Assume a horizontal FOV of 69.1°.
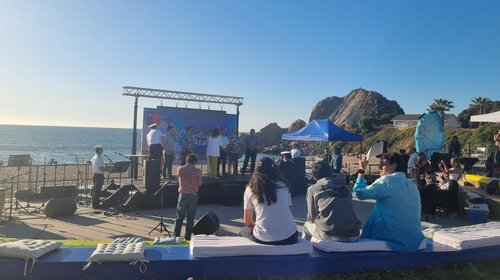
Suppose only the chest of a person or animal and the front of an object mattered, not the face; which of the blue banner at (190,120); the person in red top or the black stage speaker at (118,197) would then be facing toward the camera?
the blue banner

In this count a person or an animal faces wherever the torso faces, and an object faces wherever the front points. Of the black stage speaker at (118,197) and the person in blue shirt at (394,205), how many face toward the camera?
0

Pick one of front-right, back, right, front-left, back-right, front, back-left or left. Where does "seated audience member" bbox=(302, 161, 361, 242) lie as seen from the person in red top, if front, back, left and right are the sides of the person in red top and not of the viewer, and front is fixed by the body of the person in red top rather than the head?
back-right

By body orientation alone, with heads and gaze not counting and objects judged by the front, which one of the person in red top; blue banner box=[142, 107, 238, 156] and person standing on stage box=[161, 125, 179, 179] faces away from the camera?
the person in red top

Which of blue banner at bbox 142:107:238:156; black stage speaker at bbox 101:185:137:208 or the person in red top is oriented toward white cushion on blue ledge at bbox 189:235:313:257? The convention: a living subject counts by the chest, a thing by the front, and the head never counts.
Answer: the blue banner

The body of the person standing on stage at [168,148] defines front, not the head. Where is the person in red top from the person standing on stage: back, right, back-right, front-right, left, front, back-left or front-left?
front-right

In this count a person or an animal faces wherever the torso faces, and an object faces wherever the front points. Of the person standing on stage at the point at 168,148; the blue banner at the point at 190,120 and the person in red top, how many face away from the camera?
1

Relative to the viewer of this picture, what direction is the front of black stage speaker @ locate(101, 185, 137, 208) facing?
facing away from the viewer and to the left of the viewer

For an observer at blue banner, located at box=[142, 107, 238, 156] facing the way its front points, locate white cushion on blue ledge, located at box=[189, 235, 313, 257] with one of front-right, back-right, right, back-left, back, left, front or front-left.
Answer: front

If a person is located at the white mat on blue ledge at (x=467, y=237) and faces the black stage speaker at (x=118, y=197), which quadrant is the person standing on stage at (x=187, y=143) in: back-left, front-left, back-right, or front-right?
front-right

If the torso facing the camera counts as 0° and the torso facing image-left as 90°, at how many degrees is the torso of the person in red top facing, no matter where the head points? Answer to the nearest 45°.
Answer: approximately 180°

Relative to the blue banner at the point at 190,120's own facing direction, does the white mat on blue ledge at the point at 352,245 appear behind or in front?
in front

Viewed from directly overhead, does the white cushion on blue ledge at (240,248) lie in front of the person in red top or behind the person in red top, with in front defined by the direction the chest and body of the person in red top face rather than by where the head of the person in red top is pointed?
behind

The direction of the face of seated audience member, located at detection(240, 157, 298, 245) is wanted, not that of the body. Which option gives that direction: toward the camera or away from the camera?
away from the camera

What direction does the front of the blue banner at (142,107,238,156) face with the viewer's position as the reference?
facing the viewer

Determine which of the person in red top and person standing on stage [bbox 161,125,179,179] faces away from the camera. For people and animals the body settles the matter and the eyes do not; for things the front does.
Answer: the person in red top

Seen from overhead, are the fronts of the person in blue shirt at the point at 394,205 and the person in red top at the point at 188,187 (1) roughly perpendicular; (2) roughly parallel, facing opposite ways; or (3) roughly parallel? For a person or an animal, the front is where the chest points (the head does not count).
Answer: roughly parallel

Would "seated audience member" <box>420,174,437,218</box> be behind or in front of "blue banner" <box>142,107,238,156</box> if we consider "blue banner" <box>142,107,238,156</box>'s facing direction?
in front

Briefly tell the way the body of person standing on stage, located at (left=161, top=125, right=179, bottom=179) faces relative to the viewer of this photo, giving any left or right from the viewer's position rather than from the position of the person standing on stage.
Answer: facing the viewer and to the right of the viewer

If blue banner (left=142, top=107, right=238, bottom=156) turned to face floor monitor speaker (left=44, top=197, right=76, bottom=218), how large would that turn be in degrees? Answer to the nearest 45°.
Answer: approximately 45° to its right
